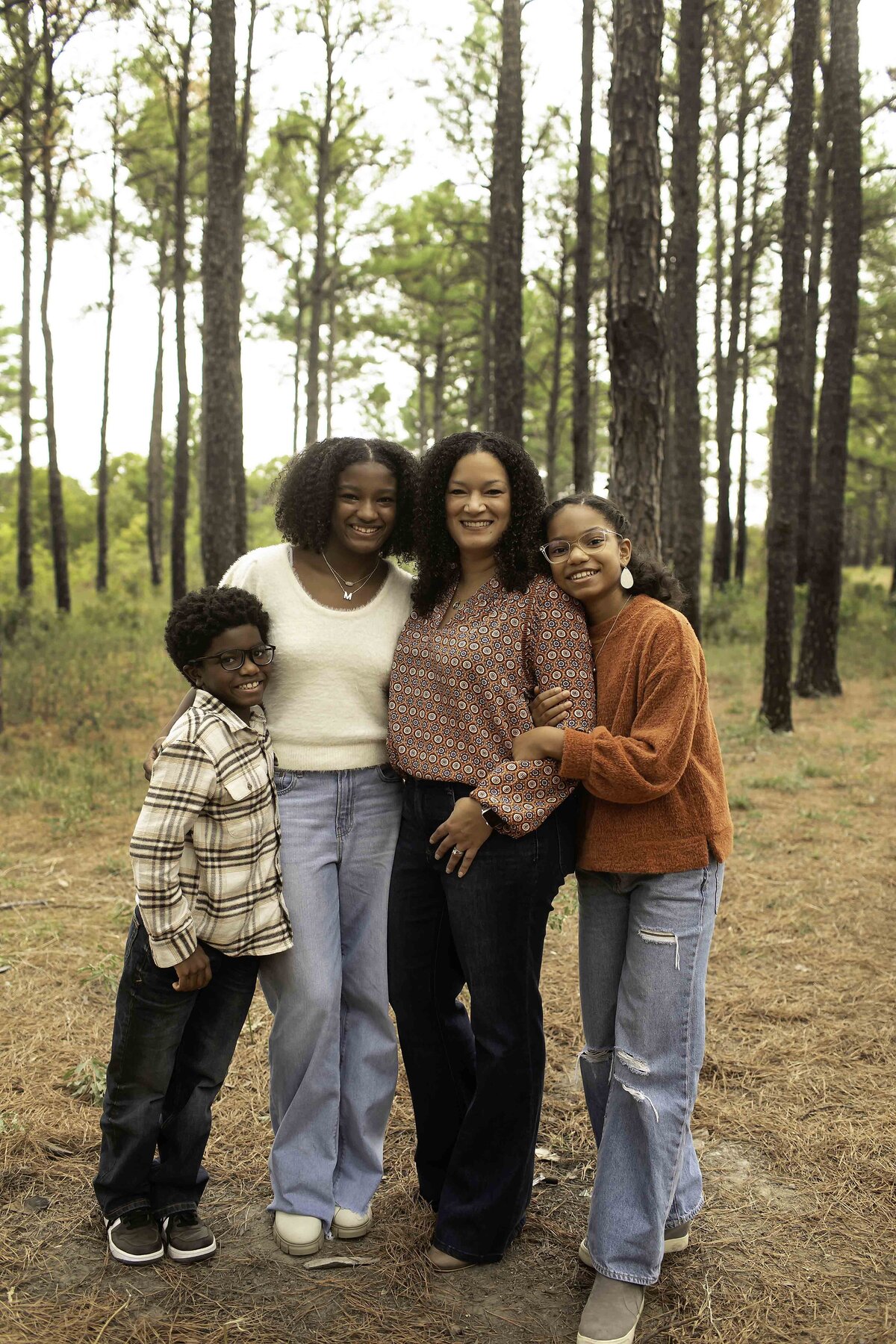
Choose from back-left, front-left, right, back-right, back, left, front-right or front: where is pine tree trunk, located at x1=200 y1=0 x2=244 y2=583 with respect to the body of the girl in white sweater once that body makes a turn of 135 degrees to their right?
front-right

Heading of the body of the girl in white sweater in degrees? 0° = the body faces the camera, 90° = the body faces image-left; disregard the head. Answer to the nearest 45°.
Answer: approximately 0°

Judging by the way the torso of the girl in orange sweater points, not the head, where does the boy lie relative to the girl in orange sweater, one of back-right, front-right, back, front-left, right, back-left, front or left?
front-right

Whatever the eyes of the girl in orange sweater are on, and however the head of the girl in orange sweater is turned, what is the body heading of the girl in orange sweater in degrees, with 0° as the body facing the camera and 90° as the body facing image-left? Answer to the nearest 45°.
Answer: approximately 45°

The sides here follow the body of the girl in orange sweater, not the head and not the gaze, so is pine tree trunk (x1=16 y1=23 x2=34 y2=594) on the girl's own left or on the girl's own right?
on the girl's own right

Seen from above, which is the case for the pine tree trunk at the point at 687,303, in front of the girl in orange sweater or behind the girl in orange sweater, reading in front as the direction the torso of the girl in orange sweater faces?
behind

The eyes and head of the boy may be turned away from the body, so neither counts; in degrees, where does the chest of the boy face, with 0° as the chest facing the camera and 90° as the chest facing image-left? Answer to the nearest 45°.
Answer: approximately 315°

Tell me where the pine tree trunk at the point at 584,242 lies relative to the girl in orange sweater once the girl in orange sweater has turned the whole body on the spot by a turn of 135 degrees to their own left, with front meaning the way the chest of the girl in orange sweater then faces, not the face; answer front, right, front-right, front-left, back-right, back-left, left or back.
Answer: left
